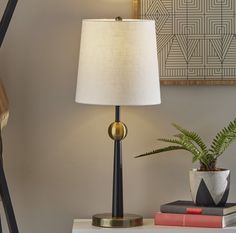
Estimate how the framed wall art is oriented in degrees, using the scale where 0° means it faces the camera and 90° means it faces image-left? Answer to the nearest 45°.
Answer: approximately 0°
